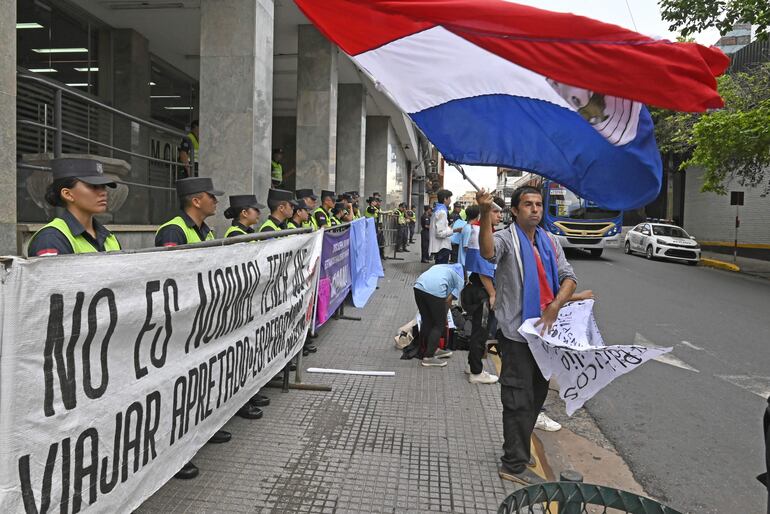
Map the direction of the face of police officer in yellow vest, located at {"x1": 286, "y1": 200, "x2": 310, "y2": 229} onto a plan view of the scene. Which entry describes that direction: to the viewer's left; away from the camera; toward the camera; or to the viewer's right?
to the viewer's right

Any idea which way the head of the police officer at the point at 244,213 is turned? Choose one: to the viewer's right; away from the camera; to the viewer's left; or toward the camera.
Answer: to the viewer's right

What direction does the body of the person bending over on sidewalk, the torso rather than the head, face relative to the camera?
to the viewer's right

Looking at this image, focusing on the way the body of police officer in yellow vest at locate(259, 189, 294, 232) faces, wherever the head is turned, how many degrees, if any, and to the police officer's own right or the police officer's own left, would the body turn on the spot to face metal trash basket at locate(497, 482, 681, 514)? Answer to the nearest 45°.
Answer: approximately 90° to the police officer's own right

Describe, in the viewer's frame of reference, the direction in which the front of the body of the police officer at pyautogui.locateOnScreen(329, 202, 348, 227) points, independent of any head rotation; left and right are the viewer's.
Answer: facing to the right of the viewer

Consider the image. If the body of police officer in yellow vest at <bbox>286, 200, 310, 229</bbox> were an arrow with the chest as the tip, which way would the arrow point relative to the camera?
to the viewer's right

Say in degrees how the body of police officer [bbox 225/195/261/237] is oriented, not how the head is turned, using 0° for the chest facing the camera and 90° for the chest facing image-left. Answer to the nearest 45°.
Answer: approximately 270°
